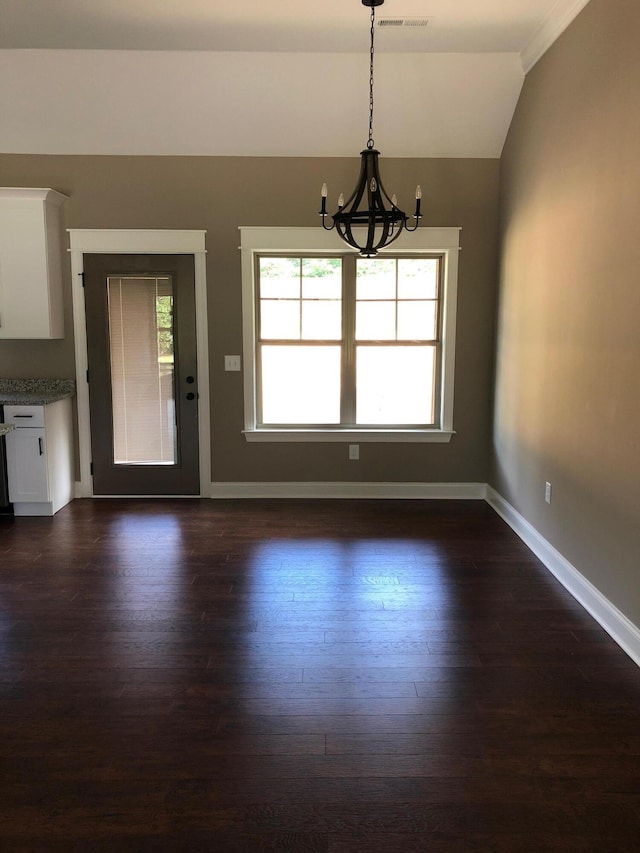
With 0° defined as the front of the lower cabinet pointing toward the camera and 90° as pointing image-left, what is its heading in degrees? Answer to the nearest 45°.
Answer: approximately 0°

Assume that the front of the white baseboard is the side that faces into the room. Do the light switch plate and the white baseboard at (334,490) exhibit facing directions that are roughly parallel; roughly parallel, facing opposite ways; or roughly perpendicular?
roughly parallel

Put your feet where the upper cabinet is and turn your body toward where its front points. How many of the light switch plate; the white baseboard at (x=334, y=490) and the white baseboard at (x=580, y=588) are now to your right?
0

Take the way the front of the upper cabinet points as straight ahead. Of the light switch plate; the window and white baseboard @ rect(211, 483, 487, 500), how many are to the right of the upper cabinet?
0

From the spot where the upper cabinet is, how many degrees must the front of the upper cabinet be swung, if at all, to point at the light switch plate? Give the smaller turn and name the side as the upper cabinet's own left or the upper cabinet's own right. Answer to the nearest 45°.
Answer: approximately 90° to the upper cabinet's own left

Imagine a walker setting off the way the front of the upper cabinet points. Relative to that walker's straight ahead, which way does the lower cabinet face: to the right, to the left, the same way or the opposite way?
the same way

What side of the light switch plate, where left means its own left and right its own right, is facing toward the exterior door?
right

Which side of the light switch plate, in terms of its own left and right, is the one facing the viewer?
front

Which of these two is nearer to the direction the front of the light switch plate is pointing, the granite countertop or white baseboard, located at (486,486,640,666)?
the white baseboard

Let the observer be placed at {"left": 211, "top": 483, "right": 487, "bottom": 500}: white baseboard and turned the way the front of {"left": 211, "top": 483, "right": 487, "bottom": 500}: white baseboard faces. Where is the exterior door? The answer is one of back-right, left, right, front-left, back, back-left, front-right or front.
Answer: right

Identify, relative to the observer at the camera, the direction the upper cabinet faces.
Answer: facing the viewer

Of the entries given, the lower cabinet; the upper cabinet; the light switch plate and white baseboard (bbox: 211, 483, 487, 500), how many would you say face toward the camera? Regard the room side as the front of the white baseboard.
4

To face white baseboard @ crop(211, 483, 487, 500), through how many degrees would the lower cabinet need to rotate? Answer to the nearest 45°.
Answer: approximately 90° to its left

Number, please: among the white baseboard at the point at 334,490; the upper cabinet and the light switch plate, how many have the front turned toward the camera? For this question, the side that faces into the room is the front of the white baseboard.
3
